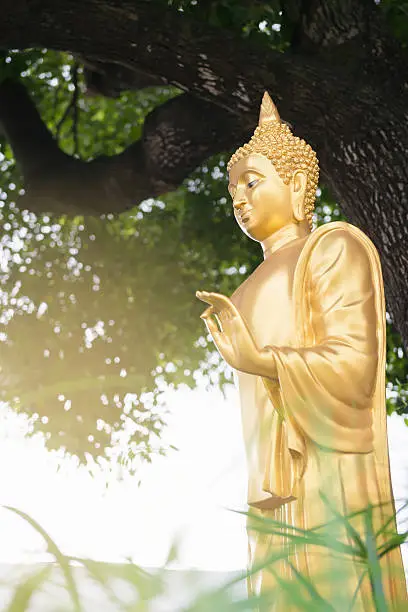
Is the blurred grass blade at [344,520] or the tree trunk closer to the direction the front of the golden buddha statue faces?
the blurred grass blade

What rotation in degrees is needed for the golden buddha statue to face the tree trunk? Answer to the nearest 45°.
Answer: approximately 135° to its right

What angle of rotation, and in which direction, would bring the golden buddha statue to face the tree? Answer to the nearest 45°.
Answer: approximately 135° to its right

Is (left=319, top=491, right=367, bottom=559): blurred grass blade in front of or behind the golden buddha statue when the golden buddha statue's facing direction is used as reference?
in front

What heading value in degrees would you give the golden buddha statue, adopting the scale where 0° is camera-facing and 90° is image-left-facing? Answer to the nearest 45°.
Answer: approximately 45°
